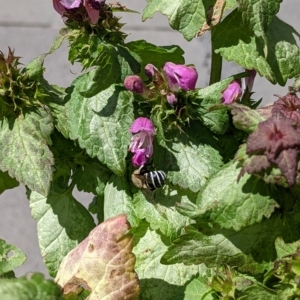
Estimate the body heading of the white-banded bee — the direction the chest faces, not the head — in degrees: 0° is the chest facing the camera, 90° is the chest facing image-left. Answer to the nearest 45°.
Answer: approximately 90°
